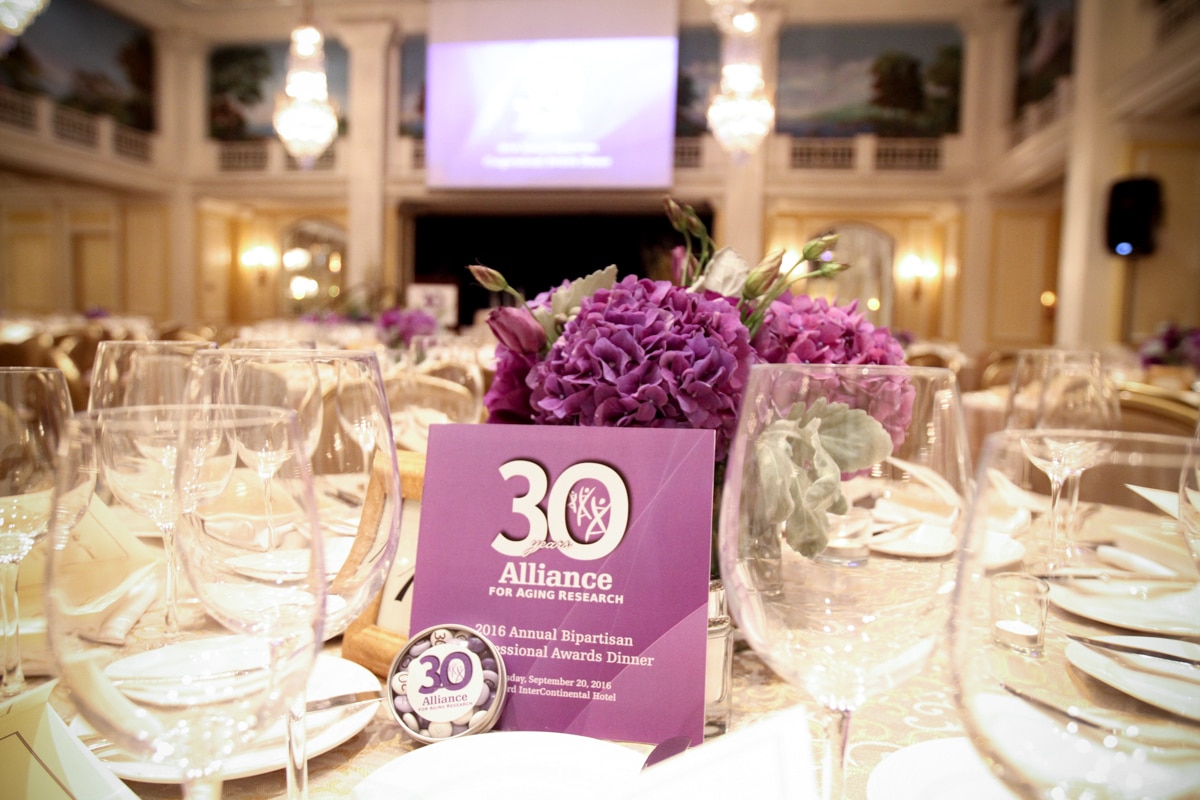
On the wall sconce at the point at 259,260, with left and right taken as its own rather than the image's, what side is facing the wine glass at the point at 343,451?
front

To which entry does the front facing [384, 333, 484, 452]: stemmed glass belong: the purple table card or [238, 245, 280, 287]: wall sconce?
the wall sconce

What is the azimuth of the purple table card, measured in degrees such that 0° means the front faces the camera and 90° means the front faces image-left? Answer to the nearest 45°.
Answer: approximately 0°

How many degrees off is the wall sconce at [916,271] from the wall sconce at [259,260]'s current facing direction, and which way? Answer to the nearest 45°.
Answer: approximately 45° to its left

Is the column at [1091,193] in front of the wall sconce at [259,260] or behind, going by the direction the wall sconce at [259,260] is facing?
in front

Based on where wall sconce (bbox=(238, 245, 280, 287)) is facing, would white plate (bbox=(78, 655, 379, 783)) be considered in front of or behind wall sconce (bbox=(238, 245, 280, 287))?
in front

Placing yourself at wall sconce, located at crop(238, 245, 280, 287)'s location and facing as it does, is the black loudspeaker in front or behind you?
in front

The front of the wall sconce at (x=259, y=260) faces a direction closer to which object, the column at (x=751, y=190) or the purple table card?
the purple table card

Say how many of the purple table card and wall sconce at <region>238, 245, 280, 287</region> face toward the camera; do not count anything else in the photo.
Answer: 2
